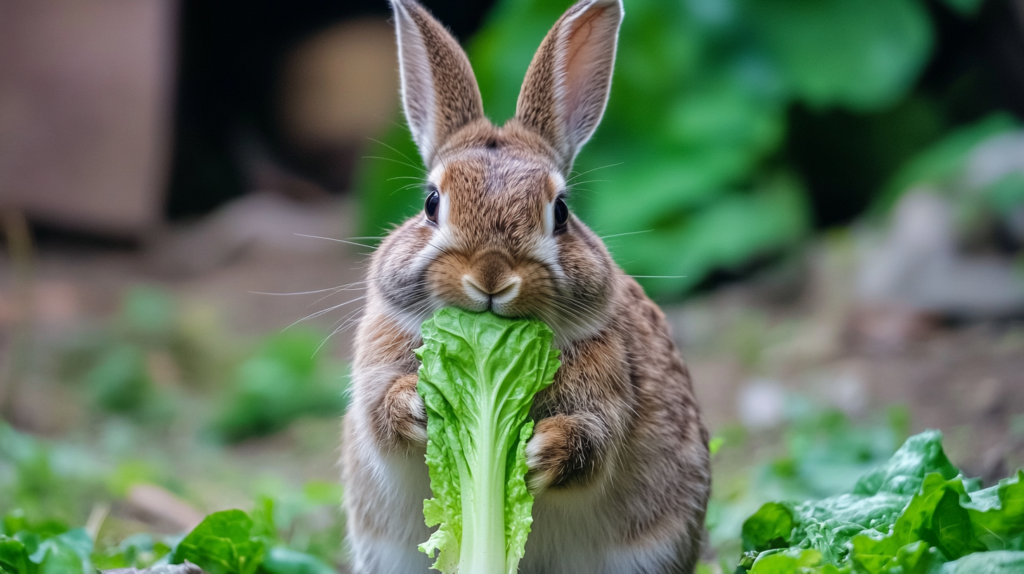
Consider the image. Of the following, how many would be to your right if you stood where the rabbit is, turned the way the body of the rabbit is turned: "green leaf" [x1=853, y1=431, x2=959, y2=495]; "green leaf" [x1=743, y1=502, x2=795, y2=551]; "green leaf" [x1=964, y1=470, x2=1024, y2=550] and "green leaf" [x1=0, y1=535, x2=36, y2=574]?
1

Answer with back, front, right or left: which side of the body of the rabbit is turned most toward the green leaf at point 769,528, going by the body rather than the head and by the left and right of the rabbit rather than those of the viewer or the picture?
left

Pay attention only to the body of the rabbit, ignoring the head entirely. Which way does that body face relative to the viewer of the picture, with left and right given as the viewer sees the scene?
facing the viewer

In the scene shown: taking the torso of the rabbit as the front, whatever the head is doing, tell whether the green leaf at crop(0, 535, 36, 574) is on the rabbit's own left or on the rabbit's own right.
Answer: on the rabbit's own right

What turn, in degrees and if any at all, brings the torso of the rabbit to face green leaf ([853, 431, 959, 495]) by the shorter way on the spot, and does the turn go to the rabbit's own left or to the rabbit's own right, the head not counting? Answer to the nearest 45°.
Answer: approximately 90° to the rabbit's own left

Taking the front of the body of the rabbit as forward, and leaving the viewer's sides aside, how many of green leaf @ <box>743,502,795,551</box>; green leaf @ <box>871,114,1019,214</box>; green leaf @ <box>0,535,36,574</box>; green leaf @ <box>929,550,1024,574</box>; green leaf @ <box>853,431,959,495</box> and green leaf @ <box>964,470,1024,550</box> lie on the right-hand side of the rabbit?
1

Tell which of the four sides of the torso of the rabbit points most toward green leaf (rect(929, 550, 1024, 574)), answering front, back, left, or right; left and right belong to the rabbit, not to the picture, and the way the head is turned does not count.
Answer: left

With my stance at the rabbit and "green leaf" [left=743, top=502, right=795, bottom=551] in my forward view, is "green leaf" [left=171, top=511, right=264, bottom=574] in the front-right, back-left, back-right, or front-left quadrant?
back-left

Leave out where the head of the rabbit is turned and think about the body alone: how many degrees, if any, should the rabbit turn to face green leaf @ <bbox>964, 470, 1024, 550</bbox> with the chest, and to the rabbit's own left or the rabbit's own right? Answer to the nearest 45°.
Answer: approximately 90° to the rabbit's own left
